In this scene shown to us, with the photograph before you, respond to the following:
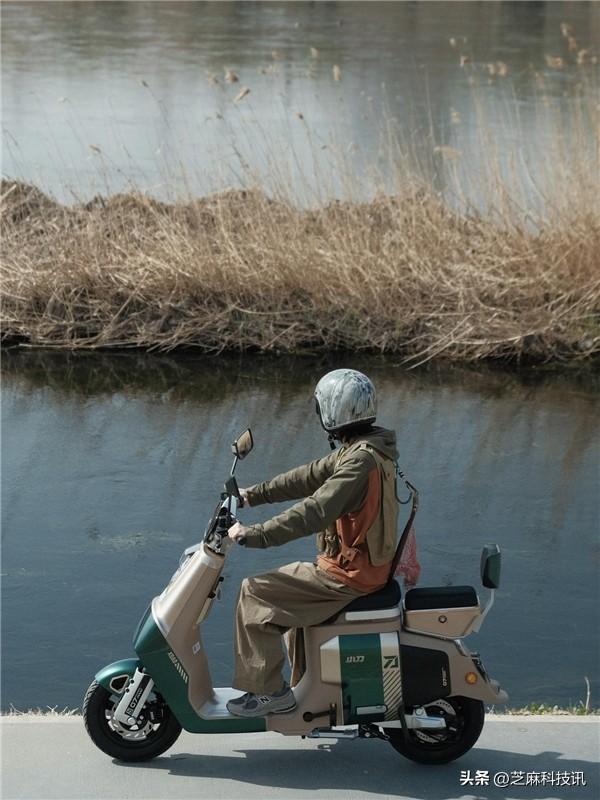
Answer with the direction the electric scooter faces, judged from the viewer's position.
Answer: facing to the left of the viewer

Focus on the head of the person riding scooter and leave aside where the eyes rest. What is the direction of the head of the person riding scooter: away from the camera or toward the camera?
away from the camera

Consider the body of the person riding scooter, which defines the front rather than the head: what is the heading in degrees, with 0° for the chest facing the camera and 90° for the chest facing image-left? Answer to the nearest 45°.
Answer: approximately 90°
